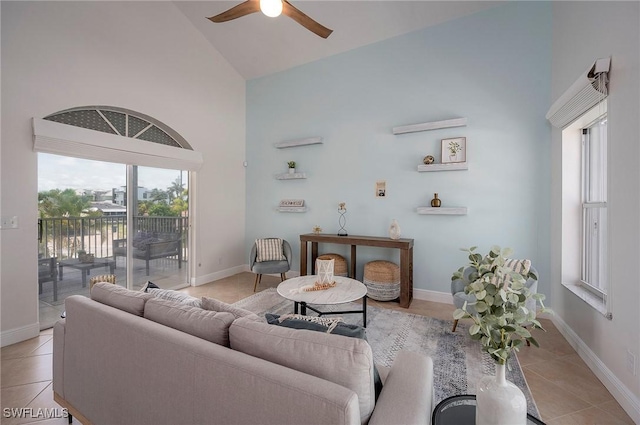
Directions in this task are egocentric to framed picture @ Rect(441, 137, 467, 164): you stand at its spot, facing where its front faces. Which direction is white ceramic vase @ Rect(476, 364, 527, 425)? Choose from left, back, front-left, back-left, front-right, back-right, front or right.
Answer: front

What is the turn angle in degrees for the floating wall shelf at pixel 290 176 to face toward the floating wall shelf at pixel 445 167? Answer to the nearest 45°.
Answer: approximately 45° to its left

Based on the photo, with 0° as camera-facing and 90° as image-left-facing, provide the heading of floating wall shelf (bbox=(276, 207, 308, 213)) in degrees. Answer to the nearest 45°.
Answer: approximately 0°

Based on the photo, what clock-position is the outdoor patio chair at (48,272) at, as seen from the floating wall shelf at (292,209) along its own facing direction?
The outdoor patio chair is roughly at 2 o'clock from the floating wall shelf.

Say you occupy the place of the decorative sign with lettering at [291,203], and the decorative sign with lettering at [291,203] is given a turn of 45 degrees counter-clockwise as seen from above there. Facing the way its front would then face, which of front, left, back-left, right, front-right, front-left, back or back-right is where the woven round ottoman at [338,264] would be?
front

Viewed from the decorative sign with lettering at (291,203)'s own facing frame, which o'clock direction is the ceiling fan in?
The ceiling fan is roughly at 12 o'clock from the decorative sign with lettering.

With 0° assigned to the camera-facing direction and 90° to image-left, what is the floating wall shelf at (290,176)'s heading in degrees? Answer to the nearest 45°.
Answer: approximately 0°

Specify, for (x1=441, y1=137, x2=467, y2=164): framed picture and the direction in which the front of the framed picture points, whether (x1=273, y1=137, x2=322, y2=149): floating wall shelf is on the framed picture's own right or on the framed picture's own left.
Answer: on the framed picture's own right

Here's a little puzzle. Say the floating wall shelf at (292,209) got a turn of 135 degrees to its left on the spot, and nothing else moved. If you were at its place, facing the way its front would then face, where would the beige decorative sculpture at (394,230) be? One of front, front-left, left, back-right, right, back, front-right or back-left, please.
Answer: right

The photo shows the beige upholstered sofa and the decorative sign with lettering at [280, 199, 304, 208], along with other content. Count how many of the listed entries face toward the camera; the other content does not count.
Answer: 1

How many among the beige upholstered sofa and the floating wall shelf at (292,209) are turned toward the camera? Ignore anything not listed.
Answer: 1

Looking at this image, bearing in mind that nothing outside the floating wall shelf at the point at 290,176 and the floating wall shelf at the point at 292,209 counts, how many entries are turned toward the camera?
2

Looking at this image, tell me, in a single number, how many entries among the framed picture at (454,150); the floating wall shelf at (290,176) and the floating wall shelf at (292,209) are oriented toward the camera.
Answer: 3

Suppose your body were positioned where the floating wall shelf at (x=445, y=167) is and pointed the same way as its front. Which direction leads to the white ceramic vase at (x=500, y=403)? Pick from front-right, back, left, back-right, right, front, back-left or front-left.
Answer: front
